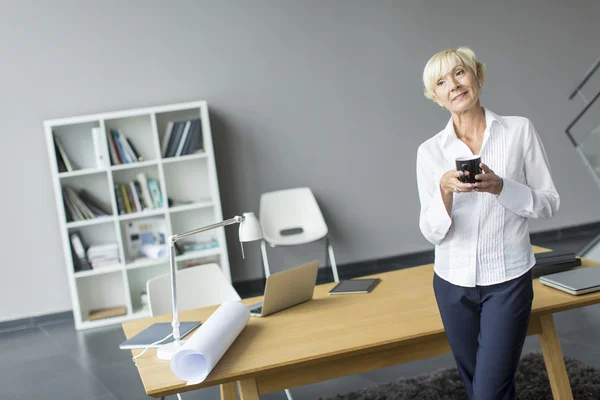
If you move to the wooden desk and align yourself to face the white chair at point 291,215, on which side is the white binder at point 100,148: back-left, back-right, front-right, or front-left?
front-left

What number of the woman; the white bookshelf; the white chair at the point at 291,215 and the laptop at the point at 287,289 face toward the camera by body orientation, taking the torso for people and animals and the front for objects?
3

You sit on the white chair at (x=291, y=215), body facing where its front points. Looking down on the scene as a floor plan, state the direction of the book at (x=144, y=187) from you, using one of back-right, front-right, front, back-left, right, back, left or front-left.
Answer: right

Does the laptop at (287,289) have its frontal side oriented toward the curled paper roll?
no

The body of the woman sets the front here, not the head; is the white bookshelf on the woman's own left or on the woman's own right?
on the woman's own right

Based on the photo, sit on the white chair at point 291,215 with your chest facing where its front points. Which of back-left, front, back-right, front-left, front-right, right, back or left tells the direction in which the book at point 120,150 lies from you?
right

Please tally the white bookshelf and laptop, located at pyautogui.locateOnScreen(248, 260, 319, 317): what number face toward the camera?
1

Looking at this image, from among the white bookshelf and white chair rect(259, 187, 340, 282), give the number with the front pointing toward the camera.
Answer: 2

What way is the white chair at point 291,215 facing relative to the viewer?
toward the camera

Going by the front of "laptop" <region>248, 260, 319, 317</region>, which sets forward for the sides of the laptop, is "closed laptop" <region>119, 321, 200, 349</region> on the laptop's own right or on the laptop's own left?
on the laptop's own left

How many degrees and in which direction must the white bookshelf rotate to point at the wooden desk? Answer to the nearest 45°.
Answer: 0° — it already faces it

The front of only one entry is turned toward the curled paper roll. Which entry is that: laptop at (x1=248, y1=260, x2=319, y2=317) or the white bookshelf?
the white bookshelf

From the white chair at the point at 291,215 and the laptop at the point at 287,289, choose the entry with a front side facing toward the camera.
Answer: the white chair

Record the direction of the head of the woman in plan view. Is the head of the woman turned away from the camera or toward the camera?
toward the camera

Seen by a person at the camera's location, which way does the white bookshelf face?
facing the viewer

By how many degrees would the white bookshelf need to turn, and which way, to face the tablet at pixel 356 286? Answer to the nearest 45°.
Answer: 0° — it already faces it

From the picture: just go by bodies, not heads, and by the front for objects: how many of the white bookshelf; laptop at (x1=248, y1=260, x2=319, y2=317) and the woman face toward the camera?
2
